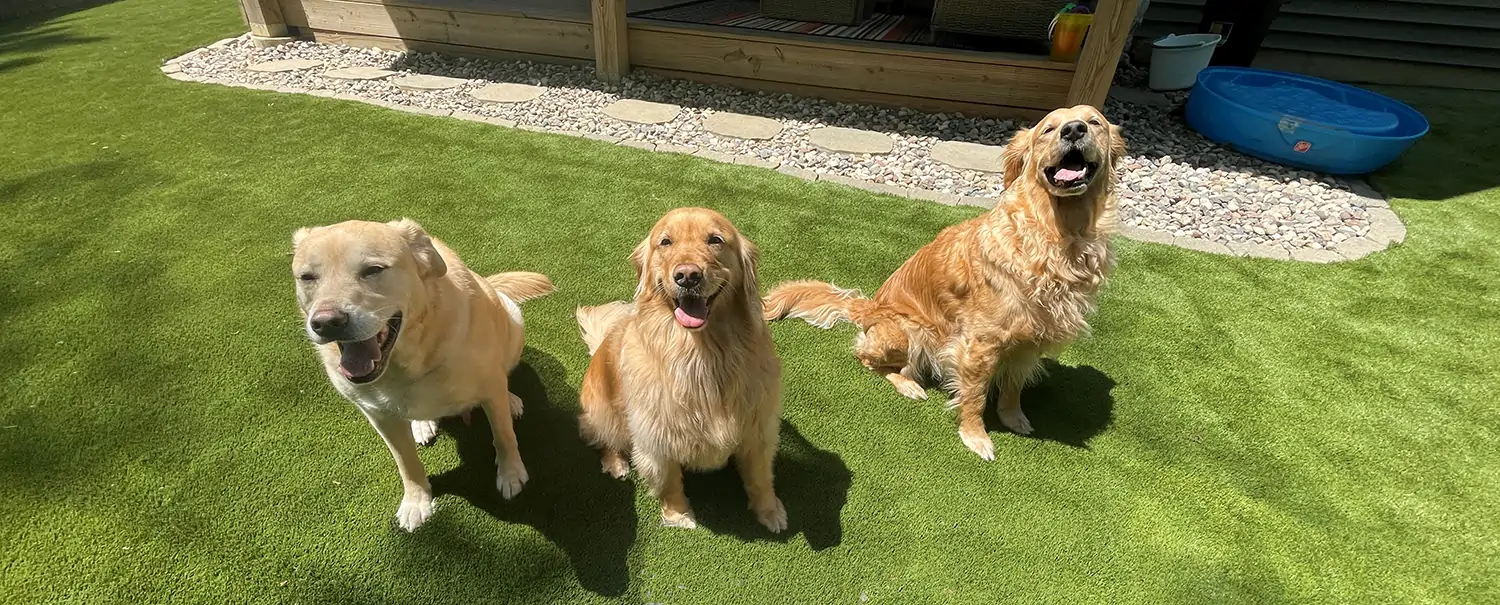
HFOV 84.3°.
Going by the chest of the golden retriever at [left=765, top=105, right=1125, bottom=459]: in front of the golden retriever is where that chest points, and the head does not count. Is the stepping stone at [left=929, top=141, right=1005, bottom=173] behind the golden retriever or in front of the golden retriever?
behind

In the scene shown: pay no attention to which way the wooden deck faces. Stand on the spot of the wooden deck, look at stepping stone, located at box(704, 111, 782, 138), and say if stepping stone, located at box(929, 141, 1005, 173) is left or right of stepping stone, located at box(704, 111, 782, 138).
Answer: left

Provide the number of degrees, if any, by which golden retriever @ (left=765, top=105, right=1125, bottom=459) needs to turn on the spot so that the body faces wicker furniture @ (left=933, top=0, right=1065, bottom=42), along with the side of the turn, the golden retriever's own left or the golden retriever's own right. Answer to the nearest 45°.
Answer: approximately 135° to the golden retriever's own left

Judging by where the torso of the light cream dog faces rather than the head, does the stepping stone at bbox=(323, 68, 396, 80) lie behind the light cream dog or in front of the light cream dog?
behind

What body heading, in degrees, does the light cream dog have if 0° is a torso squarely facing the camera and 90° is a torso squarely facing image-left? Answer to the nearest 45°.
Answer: approximately 45°

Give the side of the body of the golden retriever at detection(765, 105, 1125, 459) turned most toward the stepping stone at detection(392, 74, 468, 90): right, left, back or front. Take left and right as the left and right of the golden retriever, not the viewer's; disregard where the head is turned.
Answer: back

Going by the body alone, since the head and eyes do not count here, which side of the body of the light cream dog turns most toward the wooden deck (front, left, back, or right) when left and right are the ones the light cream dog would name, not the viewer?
back

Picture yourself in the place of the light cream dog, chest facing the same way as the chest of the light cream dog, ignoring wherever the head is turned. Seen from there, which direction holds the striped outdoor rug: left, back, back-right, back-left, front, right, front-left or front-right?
back

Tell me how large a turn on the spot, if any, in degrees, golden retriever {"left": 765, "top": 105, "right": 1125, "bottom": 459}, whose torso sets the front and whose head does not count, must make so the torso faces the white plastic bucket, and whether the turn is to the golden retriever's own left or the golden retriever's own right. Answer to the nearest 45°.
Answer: approximately 135° to the golden retriever's own left

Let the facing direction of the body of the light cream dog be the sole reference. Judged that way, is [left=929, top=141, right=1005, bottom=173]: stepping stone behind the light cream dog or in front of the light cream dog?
behind

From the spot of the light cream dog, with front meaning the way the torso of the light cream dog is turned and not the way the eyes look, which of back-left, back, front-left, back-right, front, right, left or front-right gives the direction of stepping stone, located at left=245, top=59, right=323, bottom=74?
back-right

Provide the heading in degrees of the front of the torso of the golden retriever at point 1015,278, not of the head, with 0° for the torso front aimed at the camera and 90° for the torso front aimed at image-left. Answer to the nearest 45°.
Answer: approximately 315°

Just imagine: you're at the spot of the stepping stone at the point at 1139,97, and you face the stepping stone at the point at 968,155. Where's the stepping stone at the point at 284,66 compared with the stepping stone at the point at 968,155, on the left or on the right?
right
